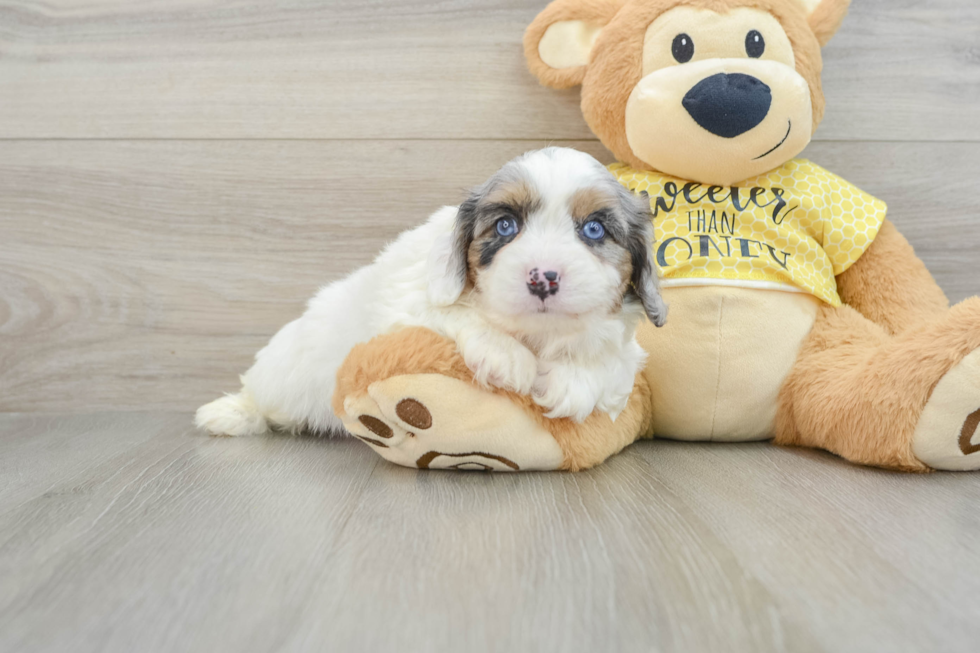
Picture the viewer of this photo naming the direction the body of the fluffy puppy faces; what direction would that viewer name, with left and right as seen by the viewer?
facing the viewer and to the right of the viewer

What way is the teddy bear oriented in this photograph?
toward the camera
